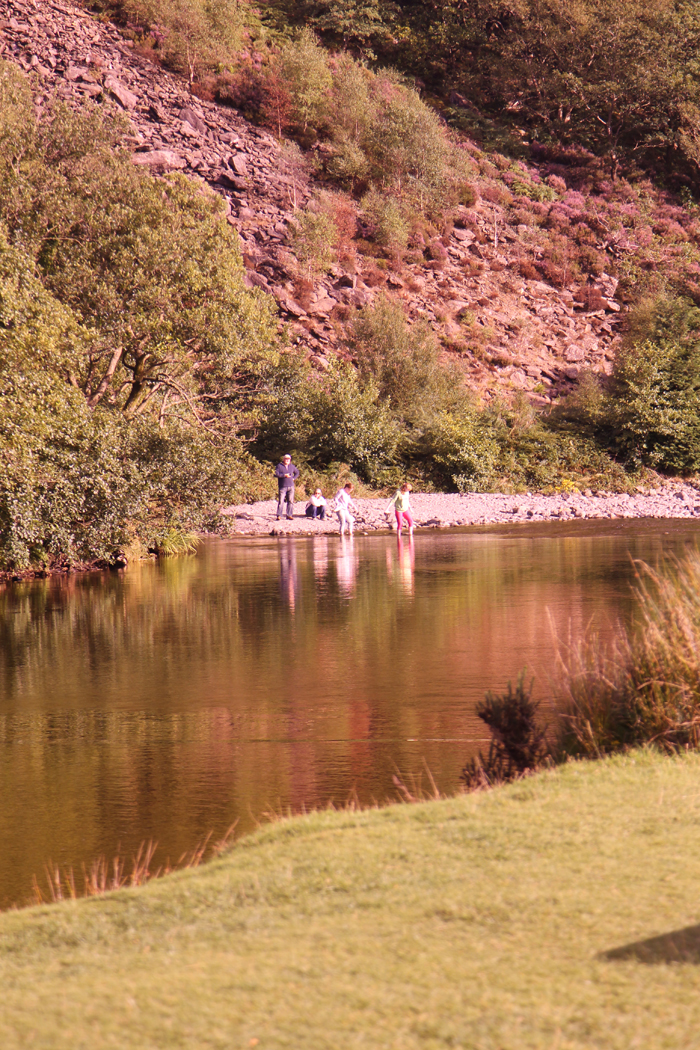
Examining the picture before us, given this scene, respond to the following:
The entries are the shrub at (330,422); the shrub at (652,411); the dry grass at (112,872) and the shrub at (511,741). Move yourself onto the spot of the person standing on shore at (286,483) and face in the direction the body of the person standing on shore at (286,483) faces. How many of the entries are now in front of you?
2

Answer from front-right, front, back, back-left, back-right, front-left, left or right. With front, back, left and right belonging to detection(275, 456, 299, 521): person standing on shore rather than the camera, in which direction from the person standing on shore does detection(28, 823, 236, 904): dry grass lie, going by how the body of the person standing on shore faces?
front

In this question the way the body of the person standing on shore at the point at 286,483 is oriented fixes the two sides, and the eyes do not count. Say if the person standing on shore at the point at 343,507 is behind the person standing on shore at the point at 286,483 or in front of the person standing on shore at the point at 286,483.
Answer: in front

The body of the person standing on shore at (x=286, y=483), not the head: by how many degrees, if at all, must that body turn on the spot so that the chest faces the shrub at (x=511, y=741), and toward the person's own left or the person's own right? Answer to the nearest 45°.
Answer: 0° — they already face it

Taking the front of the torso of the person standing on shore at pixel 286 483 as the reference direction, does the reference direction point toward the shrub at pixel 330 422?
no

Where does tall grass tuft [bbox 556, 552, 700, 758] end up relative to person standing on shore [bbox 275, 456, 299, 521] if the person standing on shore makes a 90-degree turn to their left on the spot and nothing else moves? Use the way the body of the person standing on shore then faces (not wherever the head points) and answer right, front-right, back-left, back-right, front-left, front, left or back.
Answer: right

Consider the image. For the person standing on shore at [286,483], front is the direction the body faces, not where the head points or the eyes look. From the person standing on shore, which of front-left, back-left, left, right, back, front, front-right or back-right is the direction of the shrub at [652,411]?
back-left

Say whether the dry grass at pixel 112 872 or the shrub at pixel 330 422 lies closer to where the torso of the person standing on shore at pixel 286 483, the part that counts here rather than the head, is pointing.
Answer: the dry grass

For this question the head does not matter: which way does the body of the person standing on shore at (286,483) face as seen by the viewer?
toward the camera

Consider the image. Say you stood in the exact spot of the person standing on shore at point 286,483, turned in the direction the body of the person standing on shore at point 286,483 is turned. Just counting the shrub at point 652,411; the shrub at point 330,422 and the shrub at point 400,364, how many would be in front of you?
0
